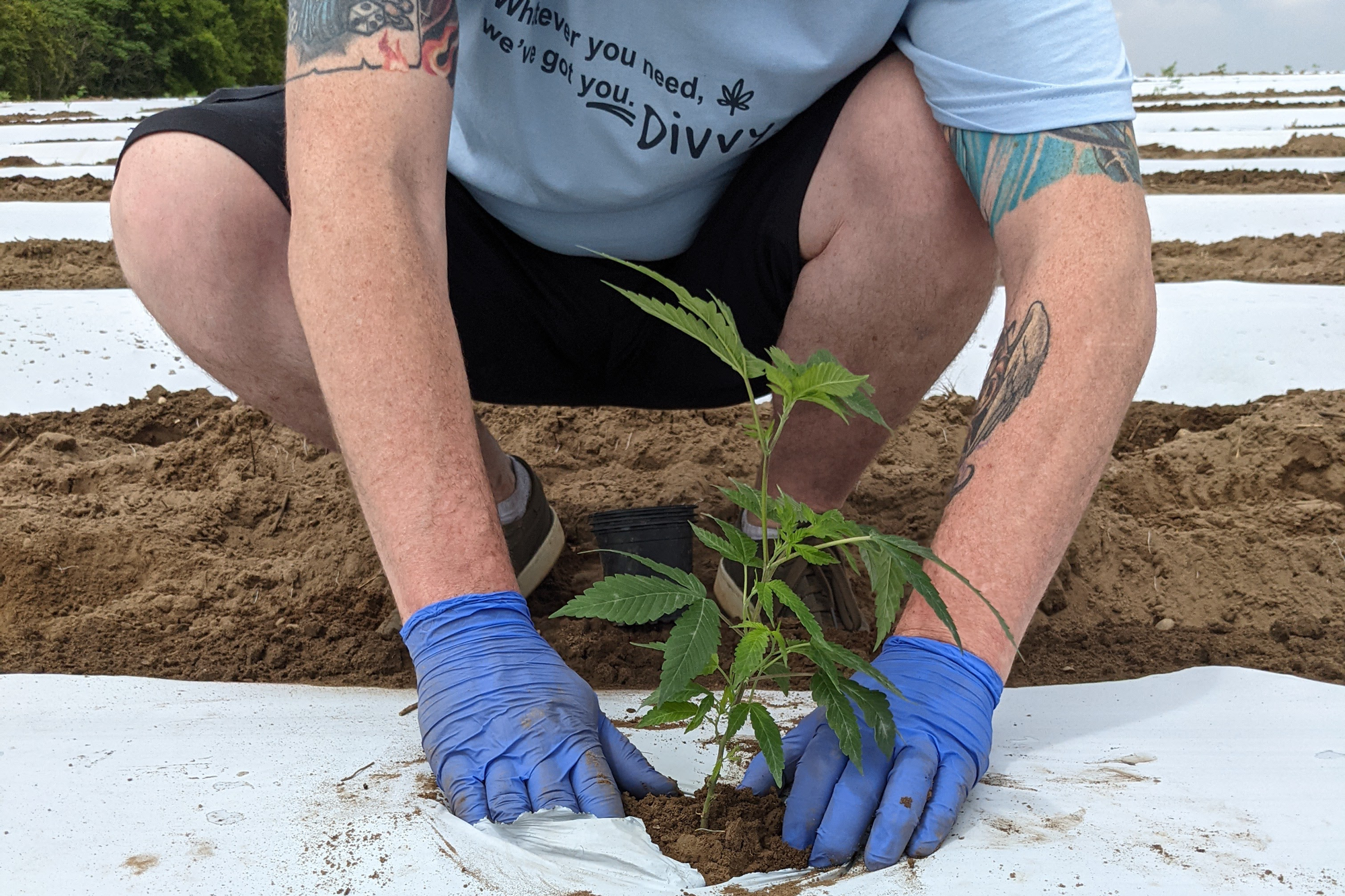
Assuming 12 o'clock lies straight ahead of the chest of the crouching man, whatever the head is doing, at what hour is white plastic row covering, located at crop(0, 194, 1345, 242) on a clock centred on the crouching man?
The white plastic row covering is roughly at 7 o'clock from the crouching man.

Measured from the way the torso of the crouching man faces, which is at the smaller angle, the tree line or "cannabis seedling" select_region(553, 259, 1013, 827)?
the cannabis seedling

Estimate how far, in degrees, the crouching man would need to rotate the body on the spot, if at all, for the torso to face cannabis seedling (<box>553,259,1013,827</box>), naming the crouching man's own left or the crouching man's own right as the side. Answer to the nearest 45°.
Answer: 0° — they already face it

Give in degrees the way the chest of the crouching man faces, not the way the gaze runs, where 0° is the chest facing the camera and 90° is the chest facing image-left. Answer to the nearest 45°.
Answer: approximately 0°

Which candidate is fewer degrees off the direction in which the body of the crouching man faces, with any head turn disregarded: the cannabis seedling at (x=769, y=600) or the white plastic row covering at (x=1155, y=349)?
the cannabis seedling

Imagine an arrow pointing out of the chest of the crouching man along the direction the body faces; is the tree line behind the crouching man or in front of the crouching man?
behind

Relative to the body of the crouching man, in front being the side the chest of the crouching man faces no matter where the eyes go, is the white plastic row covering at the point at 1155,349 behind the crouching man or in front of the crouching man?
behind
